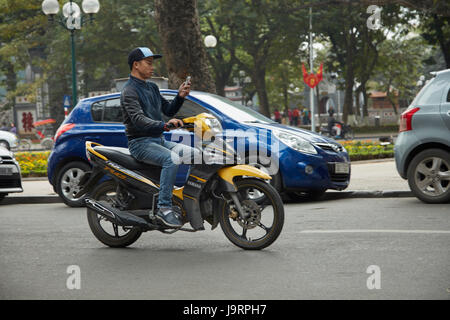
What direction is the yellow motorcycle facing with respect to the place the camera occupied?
facing to the right of the viewer

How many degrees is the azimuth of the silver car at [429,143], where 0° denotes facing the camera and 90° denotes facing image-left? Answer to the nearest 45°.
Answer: approximately 270°

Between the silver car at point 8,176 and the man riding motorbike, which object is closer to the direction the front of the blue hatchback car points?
the man riding motorbike

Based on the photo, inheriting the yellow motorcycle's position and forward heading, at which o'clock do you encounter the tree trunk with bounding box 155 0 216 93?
The tree trunk is roughly at 9 o'clock from the yellow motorcycle.

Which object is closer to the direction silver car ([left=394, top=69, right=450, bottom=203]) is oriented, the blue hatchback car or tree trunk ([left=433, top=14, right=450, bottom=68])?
the tree trunk

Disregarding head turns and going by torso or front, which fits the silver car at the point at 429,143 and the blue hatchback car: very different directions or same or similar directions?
same or similar directions

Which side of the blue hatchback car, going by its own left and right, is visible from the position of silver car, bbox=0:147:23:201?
back

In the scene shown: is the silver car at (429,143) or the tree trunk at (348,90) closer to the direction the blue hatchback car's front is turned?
the silver car

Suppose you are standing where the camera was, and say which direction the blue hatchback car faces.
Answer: facing the viewer and to the right of the viewer

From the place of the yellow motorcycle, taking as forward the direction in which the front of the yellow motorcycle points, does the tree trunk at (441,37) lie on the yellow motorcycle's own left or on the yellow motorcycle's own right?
on the yellow motorcycle's own left
